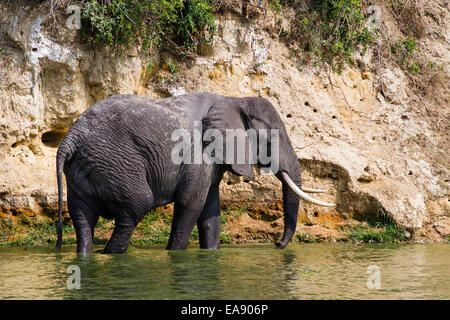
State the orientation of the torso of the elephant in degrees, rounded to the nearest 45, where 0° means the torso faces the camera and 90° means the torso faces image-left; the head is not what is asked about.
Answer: approximately 270°
